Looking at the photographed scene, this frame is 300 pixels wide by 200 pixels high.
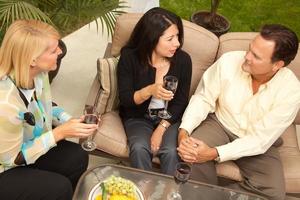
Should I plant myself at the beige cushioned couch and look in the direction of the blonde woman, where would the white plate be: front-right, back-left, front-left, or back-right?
front-left

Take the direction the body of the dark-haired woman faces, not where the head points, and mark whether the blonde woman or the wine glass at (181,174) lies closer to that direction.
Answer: the wine glass

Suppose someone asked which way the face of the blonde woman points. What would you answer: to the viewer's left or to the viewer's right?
to the viewer's right

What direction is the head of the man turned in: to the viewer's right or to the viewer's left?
to the viewer's left

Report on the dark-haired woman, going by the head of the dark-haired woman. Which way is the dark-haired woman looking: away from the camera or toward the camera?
toward the camera

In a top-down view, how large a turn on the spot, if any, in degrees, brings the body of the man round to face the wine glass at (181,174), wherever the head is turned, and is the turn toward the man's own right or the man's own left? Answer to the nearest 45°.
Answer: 0° — they already face it

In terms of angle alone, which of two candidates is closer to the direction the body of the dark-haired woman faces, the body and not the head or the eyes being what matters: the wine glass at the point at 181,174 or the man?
the wine glass

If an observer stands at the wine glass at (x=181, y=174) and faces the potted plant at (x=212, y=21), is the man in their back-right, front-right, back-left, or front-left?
front-right

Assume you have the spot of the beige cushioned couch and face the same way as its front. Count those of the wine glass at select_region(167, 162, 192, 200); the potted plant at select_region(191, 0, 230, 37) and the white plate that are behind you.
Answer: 1

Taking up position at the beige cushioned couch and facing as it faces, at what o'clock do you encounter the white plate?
The white plate is roughly at 1 o'clock from the beige cushioned couch.

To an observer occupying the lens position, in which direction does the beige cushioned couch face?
facing the viewer

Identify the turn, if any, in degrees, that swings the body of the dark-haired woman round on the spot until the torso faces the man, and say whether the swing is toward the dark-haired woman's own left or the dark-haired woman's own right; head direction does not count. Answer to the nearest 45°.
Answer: approximately 90° to the dark-haired woman's own left

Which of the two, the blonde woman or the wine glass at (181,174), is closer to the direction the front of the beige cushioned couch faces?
the wine glass

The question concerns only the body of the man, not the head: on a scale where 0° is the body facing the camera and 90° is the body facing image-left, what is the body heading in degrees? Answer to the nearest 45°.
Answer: approximately 45°

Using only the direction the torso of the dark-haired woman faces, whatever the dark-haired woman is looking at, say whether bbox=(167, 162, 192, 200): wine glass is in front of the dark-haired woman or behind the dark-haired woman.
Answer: in front

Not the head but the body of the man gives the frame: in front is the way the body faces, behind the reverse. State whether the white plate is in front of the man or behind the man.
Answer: in front

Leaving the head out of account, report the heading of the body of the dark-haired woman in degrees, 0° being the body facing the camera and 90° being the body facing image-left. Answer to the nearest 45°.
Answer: approximately 0°

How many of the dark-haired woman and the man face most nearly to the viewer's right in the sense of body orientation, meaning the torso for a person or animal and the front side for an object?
0

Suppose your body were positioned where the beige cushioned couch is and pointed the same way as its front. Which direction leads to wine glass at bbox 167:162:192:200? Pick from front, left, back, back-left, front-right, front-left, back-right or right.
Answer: front

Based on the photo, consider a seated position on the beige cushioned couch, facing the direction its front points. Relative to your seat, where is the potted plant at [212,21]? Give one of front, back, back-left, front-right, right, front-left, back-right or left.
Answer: back
